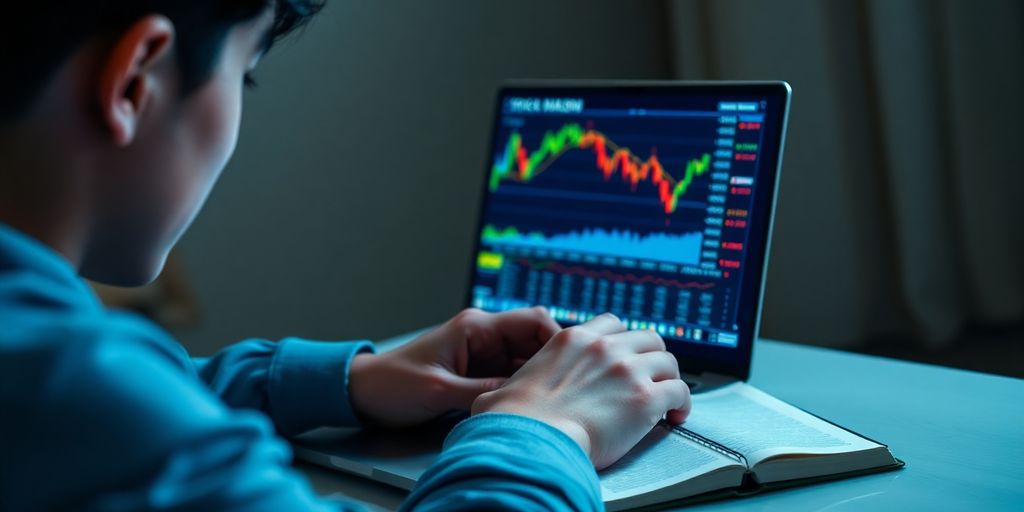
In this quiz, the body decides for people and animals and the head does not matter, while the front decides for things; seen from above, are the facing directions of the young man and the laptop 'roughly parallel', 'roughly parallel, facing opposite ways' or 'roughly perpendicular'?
roughly parallel, facing opposite ways

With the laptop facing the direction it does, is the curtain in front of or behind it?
behind

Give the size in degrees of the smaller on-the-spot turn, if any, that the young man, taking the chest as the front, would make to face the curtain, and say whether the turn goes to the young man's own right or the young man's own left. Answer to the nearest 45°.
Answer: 0° — they already face it

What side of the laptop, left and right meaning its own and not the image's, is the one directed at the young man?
front

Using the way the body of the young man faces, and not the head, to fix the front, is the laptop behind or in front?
in front

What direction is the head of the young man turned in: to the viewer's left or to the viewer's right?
to the viewer's right

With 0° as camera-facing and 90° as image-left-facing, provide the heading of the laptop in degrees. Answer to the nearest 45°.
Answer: approximately 45°

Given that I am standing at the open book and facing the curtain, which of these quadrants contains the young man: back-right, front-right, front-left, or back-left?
back-left

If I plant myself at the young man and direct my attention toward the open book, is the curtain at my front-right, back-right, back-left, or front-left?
front-left

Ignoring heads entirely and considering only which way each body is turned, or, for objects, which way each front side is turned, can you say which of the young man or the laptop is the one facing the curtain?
the young man

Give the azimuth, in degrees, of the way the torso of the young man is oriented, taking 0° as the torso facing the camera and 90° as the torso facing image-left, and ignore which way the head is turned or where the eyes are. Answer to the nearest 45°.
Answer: approximately 225°
